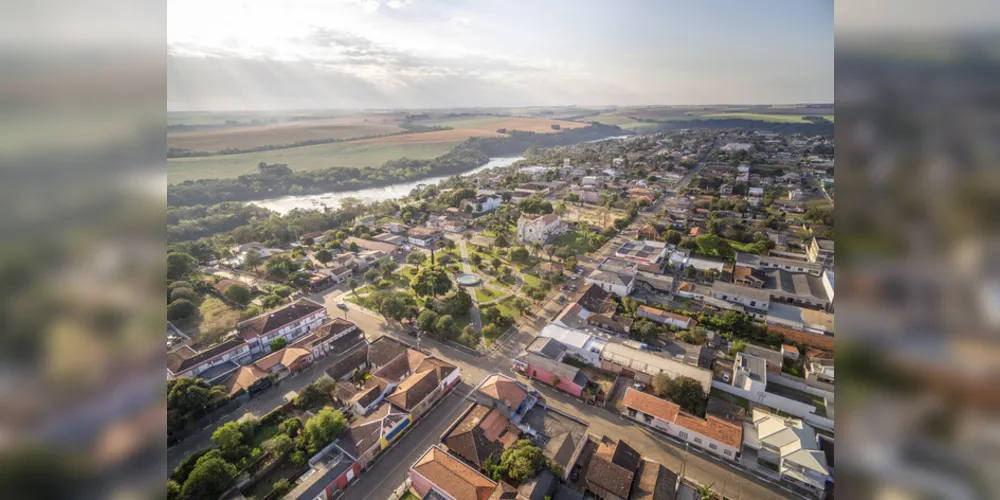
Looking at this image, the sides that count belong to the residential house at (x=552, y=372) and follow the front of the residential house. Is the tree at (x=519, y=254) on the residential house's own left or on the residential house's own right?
on the residential house's own right

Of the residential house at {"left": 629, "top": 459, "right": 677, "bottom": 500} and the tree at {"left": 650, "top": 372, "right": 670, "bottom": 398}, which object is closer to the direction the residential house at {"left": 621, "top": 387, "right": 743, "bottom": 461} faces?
the residential house

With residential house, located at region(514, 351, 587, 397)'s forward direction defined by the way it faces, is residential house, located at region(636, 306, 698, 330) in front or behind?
behind

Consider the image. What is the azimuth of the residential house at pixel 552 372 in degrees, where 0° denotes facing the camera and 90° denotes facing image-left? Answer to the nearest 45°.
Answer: approximately 45°

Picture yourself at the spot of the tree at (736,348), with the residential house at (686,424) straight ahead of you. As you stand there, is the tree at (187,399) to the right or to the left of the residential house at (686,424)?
right

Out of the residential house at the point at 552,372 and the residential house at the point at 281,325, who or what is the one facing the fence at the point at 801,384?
the residential house at the point at 281,325
